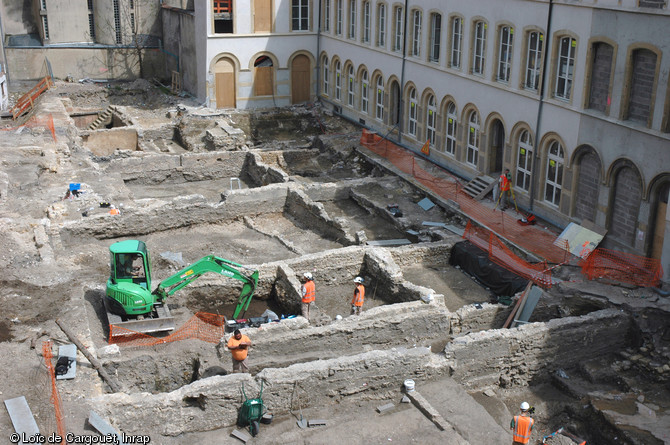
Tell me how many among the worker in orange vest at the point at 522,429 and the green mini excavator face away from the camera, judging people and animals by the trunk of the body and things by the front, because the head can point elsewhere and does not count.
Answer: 1

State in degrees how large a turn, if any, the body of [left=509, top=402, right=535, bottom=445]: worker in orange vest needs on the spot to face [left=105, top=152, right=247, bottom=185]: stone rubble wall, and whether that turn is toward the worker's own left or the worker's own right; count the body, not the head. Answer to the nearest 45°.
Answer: approximately 45° to the worker's own left

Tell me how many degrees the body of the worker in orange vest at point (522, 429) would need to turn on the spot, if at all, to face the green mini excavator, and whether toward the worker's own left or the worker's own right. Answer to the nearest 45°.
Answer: approximately 90° to the worker's own left

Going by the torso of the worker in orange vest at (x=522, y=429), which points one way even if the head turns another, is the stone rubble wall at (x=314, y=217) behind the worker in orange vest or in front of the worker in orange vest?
in front

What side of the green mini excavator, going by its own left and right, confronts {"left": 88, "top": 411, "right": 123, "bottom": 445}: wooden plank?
right

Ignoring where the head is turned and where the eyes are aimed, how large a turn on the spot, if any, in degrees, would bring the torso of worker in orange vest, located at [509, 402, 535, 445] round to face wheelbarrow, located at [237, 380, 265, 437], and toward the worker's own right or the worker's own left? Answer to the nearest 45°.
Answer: approximately 90° to the worker's own left

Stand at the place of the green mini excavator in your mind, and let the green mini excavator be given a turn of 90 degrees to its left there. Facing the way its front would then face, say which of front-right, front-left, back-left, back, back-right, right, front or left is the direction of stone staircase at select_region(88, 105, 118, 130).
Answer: front

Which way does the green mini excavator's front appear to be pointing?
to the viewer's right

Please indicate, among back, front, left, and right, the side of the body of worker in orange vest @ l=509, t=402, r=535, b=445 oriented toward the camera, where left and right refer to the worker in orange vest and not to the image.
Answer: back

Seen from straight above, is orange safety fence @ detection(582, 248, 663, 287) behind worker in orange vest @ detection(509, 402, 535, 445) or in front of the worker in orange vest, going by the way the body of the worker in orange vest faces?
in front

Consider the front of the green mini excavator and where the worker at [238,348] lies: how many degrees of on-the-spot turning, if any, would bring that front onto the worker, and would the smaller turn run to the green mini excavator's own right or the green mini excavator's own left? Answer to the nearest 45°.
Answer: approximately 45° to the green mini excavator's own right

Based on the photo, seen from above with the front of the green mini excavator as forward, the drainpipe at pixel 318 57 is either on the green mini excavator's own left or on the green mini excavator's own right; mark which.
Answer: on the green mini excavator's own left

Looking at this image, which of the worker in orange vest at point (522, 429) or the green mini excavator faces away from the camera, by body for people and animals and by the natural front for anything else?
the worker in orange vest
